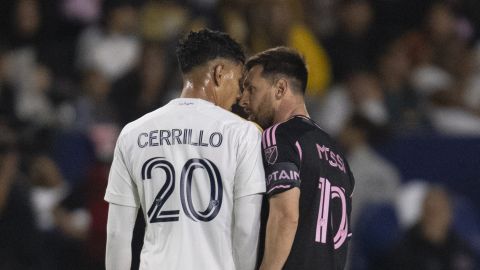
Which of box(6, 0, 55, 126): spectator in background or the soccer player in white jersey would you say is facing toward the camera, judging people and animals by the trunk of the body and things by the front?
the spectator in background

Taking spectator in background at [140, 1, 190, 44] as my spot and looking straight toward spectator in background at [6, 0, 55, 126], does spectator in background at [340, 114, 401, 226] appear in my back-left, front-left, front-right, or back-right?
back-left

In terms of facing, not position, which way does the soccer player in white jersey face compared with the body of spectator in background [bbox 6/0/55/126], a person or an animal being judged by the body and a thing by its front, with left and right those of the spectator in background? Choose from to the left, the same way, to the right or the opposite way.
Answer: the opposite way

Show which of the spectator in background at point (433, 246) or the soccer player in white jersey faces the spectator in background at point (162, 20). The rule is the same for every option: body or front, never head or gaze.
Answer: the soccer player in white jersey

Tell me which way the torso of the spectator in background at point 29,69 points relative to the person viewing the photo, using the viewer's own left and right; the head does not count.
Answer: facing the viewer

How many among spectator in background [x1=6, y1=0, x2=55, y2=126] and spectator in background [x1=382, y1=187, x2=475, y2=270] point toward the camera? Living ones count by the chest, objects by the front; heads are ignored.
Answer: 2

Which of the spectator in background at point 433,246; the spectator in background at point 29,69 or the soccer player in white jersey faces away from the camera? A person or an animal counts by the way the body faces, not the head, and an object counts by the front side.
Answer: the soccer player in white jersey

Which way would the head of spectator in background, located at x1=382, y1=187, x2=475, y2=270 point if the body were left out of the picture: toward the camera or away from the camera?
toward the camera

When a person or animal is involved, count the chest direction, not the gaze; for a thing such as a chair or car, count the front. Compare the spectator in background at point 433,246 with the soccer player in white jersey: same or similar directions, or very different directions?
very different directions

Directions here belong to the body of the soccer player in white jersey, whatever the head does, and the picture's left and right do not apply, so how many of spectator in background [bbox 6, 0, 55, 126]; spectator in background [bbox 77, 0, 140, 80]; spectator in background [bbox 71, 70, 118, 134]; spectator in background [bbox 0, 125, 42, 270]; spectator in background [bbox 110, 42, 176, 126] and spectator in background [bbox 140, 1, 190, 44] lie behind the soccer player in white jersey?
0

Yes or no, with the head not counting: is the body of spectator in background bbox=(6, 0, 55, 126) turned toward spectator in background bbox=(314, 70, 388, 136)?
no

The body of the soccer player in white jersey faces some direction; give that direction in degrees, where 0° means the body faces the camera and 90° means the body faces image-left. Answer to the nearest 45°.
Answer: approximately 180°

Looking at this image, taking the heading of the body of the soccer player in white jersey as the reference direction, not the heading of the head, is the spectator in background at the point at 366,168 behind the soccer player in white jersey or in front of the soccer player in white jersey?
in front

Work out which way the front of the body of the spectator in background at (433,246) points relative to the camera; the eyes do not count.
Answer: toward the camera

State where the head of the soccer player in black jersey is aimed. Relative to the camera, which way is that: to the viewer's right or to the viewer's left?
to the viewer's left

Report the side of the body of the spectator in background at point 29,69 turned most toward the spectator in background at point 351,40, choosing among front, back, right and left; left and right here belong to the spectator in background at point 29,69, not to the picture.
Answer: left
